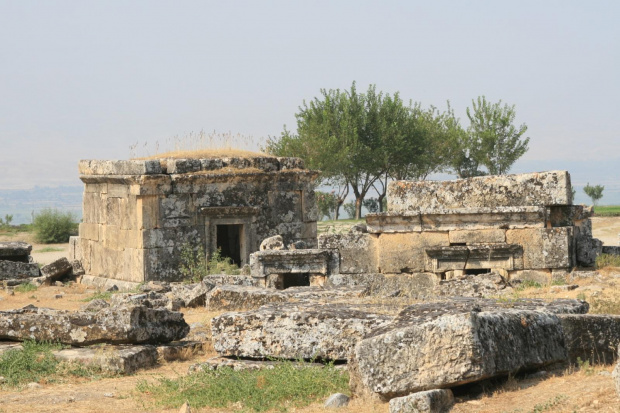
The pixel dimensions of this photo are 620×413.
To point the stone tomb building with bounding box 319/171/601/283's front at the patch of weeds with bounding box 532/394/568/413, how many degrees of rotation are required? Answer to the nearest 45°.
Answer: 0° — it already faces it

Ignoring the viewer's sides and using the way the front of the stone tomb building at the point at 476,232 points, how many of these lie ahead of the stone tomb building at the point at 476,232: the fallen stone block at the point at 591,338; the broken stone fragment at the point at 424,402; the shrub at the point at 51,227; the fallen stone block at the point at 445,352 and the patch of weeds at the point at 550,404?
4

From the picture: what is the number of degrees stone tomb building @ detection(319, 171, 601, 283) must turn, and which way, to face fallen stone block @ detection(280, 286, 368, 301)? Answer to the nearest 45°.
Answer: approximately 45° to its right

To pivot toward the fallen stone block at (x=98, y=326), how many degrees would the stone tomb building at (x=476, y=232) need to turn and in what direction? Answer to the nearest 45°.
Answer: approximately 45° to its right

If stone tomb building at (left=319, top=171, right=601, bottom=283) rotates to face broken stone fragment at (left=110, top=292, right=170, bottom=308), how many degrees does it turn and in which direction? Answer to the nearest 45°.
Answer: approximately 90° to its right

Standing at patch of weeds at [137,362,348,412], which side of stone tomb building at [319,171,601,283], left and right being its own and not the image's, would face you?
front

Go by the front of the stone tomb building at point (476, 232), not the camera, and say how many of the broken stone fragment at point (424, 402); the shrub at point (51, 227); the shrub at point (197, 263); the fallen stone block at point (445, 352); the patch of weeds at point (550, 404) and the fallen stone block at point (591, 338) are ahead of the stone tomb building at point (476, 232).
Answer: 4

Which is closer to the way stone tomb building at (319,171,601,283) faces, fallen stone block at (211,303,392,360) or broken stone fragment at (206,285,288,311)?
the fallen stone block

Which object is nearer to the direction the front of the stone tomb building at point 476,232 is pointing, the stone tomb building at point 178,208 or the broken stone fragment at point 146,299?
the broken stone fragment

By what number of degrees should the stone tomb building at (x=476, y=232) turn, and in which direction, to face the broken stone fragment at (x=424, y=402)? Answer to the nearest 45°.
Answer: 0° — it already faces it

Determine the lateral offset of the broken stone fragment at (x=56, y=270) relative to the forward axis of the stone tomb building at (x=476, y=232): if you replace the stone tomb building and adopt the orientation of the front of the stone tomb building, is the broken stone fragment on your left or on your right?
on your right

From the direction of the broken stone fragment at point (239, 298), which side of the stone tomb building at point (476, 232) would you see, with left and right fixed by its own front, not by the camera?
right

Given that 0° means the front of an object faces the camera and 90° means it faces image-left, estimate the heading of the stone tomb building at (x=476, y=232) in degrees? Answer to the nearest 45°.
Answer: approximately 0°

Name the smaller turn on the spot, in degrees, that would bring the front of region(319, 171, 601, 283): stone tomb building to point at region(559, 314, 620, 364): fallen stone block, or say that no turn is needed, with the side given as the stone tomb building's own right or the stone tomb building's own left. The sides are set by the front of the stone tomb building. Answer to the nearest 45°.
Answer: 0° — it already faces it
